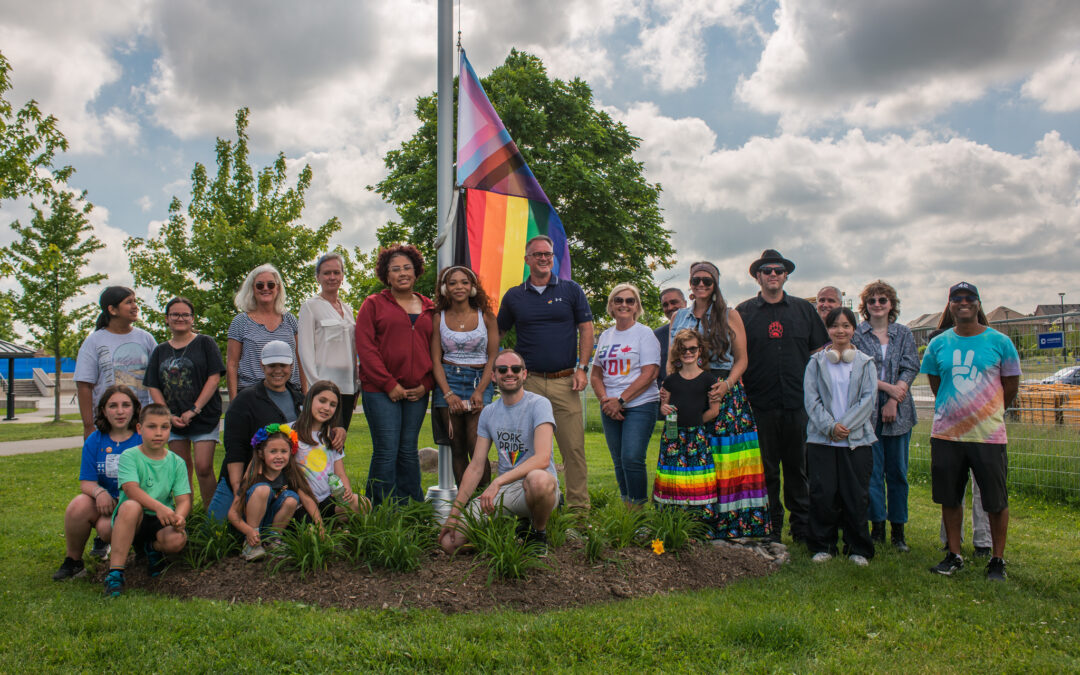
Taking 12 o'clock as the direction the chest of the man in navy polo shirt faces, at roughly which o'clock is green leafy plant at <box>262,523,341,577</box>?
The green leafy plant is roughly at 2 o'clock from the man in navy polo shirt.

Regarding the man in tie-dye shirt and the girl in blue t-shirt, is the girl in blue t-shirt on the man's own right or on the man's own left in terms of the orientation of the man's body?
on the man's own right

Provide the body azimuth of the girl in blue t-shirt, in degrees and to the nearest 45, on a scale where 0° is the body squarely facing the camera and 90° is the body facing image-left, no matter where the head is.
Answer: approximately 0°

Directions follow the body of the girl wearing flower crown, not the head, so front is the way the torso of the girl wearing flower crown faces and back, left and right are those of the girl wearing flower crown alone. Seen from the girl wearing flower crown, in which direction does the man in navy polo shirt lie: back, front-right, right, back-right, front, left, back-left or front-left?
left

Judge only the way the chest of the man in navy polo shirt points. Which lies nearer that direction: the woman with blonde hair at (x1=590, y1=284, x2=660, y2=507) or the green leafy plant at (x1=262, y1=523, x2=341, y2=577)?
the green leafy plant

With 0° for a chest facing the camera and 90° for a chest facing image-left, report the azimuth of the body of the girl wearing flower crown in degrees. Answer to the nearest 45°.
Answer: approximately 0°

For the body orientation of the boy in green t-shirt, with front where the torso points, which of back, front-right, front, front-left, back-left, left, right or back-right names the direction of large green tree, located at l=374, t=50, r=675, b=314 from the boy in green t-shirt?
back-left

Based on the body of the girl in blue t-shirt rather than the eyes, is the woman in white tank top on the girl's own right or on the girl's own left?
on the girl's own left
